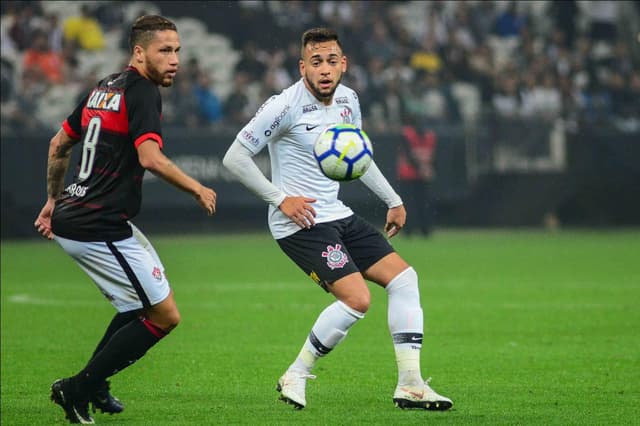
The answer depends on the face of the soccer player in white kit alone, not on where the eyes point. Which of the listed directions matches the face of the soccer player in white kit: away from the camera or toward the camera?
toward the camera

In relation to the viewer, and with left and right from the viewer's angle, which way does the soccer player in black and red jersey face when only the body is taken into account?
facing away from the viewer and to the right of the viewer

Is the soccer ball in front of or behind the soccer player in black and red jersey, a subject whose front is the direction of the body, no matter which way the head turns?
in front
